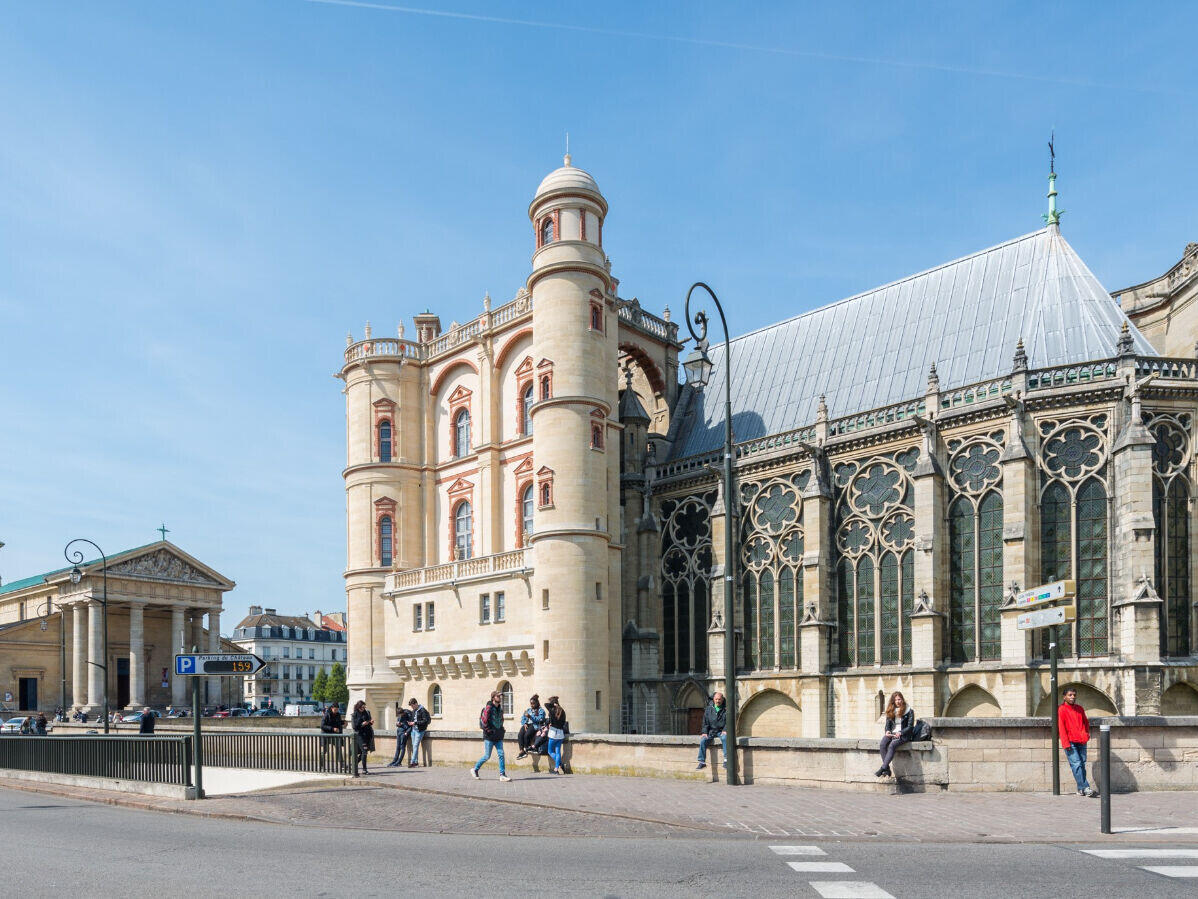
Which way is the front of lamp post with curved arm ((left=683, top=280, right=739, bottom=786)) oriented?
to the viewer's left

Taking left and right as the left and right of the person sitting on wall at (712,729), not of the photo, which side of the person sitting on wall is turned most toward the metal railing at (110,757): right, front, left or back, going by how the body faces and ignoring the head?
right

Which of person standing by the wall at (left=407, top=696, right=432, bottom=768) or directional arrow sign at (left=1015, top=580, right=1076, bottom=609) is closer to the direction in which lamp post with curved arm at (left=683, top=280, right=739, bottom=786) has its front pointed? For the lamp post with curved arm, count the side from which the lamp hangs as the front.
the person standing by the wall
